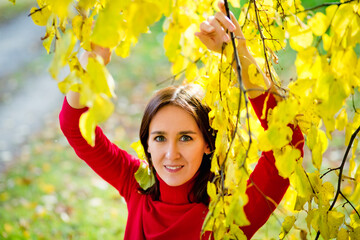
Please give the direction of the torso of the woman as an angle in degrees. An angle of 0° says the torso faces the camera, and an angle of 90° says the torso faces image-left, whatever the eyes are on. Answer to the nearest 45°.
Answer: approximately 0°

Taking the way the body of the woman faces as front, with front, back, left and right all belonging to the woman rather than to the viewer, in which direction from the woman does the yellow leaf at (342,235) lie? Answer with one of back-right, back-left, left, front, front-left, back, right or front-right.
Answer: front-left

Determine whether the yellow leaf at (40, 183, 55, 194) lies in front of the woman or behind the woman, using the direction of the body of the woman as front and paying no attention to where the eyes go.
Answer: behind

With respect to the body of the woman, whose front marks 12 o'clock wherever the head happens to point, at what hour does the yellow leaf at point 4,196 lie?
The yellow leaf is roughly at 5 o'clock from the woman.
